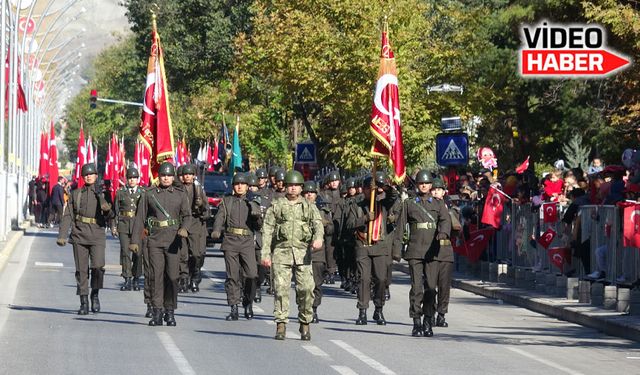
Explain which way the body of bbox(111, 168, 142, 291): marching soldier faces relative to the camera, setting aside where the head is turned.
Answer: toward the camera

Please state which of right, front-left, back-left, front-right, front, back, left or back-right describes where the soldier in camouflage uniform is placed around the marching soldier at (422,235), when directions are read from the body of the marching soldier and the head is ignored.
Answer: front-right

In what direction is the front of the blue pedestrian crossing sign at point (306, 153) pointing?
toward the camera

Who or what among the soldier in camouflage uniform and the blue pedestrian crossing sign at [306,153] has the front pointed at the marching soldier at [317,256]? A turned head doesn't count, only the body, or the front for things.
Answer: the blue pedestrian crossing sign

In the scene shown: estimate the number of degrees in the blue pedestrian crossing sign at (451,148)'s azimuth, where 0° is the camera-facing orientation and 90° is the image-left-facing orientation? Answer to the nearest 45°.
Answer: approximately 0°

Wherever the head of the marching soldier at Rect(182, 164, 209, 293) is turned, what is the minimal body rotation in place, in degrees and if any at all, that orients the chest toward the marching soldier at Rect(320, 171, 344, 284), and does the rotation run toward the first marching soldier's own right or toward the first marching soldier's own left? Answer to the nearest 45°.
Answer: approximately 90° to the first marching soldier's own left

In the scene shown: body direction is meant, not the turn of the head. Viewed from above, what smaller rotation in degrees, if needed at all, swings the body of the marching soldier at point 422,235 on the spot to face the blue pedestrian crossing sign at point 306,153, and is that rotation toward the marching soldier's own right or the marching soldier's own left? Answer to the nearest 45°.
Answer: approximately 180°

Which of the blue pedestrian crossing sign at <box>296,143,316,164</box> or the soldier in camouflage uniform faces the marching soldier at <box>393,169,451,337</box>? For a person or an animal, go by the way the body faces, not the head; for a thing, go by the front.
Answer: the blue pedestrian crossing sign

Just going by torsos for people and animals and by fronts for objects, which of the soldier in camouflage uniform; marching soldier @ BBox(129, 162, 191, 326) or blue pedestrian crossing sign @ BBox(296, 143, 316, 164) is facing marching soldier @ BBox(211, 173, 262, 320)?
the blue pedestrian crossing sign

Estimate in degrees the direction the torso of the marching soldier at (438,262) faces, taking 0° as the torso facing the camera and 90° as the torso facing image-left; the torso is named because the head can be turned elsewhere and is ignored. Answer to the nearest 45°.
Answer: approximately 0°

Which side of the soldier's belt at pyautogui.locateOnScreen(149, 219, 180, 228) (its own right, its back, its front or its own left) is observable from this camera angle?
front

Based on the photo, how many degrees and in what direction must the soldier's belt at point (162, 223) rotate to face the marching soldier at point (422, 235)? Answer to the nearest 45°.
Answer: approximately 90° to its left

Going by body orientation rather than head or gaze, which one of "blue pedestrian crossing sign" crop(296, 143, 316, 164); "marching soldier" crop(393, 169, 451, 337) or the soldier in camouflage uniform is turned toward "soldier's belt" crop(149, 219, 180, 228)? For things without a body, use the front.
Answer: the blue pedestrian crossing sign
